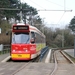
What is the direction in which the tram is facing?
toward the camera
